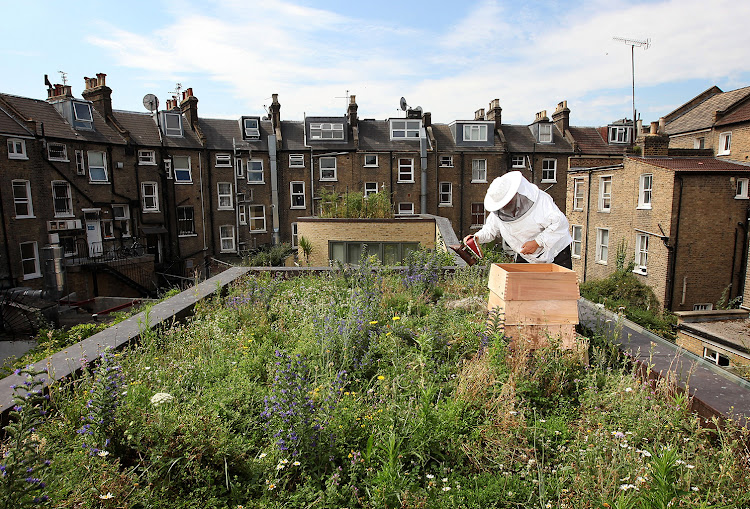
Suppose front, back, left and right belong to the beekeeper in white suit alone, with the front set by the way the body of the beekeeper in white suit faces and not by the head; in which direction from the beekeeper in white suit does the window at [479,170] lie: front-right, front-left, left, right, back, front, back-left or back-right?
back-right

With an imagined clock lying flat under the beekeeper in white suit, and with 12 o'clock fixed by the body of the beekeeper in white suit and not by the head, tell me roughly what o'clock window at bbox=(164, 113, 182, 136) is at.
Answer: The window is roughly at 3 o'clock from the beekeeper in white suit.

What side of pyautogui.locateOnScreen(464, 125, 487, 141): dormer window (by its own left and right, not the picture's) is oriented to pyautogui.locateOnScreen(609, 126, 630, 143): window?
left

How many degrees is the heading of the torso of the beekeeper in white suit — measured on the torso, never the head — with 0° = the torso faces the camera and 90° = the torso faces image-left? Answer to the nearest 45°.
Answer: approximately 45°

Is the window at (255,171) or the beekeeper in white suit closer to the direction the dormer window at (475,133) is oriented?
the beekeeper in white suit

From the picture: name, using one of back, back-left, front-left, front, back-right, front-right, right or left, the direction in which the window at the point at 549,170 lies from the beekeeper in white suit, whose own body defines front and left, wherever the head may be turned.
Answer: back-right

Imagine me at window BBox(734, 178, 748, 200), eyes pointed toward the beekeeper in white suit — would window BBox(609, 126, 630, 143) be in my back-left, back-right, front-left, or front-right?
back-right

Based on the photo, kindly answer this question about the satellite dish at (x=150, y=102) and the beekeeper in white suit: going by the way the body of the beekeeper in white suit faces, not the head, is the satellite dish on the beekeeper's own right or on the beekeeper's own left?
on the beekeeper's own right

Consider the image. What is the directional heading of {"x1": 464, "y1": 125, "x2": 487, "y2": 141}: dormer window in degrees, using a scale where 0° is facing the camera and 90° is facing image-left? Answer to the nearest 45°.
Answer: approximately 0°
